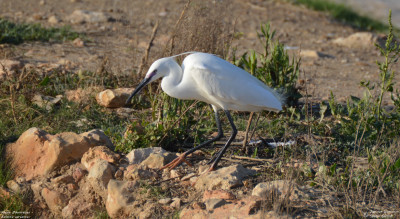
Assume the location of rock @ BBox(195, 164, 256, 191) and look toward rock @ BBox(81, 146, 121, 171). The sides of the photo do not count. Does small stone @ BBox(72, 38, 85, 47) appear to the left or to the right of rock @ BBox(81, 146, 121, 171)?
right

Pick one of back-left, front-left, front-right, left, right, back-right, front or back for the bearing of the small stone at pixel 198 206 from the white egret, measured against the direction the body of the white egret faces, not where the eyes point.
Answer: left

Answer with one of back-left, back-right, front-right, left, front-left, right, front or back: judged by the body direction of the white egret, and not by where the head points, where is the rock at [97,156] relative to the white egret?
front

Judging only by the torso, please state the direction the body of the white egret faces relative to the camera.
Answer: to the viewer's left

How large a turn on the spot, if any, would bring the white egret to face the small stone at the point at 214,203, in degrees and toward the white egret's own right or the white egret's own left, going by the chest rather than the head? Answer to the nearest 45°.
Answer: approximately 90° to the white egret's own left

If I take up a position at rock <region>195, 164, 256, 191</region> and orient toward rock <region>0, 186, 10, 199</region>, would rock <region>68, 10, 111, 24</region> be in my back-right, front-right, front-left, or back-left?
front-right

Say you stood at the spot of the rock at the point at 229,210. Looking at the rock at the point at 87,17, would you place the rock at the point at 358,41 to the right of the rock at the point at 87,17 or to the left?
right

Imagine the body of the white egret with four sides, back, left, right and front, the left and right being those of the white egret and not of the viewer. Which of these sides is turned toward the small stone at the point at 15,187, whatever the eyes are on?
front

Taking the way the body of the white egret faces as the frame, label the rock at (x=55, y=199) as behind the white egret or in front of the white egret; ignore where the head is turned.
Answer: in front

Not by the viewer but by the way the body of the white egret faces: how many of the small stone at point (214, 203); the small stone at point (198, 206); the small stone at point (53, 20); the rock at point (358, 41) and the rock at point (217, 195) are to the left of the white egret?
3

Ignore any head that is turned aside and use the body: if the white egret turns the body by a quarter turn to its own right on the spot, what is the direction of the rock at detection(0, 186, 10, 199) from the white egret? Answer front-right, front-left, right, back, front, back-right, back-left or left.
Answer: left

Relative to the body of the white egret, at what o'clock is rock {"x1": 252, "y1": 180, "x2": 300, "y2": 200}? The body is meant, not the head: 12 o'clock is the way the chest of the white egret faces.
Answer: The rock is roughly at 8 o'clock from the white egret.

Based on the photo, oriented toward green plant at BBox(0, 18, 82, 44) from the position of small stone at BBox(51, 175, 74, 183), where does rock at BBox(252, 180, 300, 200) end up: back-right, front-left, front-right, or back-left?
back-right

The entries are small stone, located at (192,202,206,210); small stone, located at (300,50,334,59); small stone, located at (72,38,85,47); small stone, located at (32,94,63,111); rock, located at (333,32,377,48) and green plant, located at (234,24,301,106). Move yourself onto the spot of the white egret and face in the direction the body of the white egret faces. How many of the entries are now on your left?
1

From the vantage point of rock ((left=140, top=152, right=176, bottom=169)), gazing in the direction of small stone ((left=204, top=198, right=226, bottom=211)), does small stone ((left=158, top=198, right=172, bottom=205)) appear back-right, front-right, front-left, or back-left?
front-right
